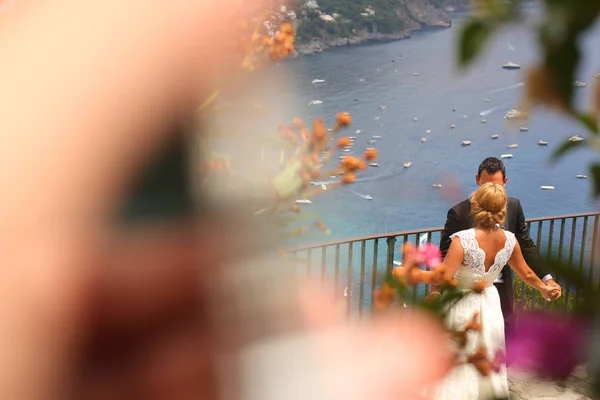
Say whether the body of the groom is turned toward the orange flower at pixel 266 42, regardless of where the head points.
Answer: yes

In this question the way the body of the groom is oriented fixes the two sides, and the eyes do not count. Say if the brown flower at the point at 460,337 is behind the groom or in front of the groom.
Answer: in front

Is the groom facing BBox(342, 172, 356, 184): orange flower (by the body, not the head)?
yes

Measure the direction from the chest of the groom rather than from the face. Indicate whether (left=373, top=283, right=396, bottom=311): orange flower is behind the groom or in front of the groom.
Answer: in front

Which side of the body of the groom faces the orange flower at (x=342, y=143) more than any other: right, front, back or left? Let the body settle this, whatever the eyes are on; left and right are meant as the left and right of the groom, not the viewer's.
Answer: front

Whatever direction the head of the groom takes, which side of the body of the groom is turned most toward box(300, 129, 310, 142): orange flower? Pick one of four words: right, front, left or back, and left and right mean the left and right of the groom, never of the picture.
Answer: front

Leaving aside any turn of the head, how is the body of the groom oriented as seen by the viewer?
toward the camera

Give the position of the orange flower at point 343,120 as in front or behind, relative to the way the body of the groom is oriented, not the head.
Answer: in front
